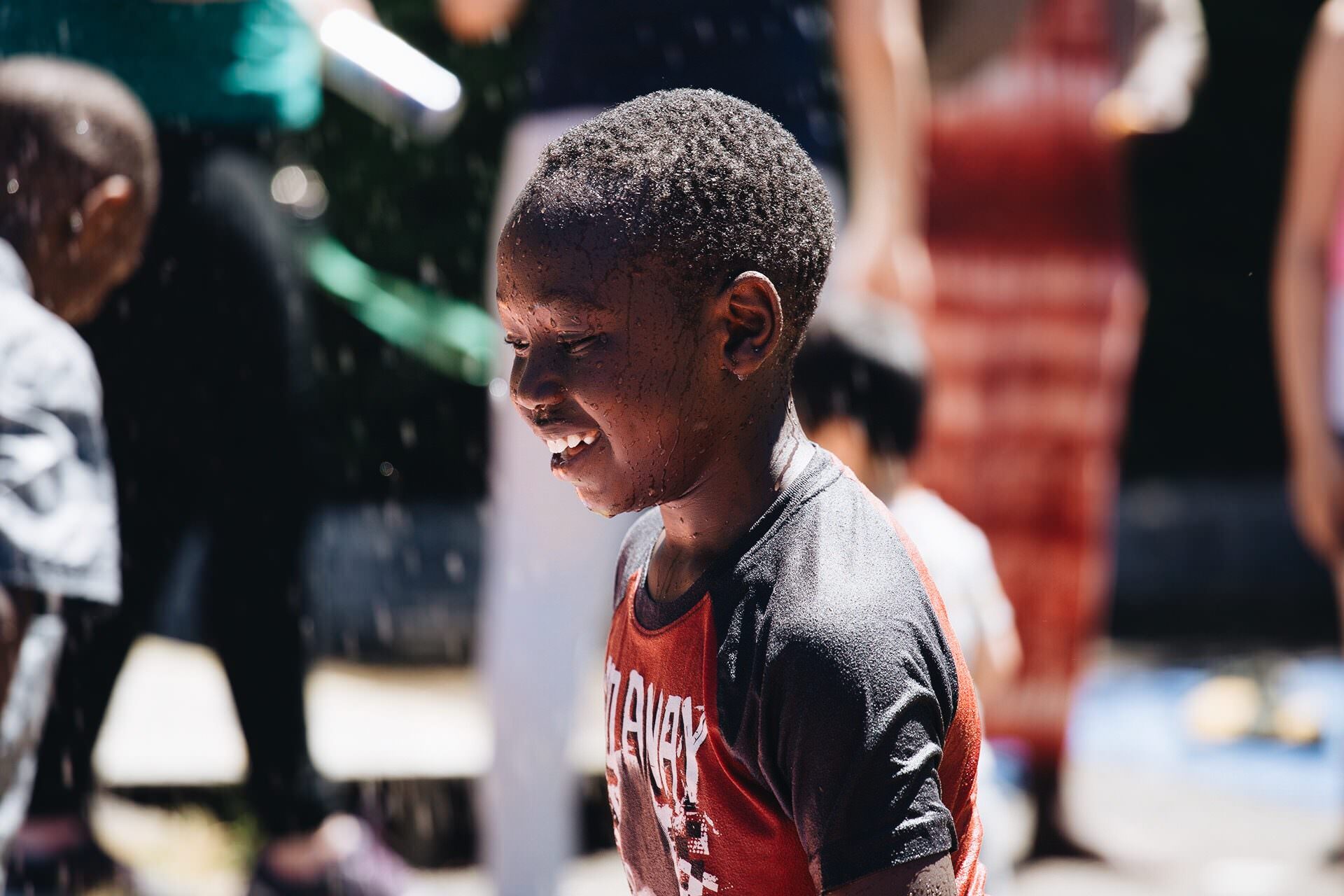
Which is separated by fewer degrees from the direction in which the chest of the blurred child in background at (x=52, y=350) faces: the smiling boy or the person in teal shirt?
the person in teal shirt

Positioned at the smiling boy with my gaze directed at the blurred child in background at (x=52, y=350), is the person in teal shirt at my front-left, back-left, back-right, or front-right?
front-right

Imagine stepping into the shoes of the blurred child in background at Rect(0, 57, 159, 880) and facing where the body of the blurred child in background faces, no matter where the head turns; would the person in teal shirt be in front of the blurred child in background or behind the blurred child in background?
in front

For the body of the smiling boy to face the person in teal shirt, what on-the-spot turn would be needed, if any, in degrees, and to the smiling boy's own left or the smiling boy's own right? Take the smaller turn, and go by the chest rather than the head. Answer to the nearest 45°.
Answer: approximately 90° to the smiling boy's own right

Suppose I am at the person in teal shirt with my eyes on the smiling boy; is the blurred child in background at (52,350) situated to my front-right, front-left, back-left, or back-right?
front-right

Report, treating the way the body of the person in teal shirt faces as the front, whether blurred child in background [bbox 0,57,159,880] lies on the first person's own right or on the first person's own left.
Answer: on the first person's own right

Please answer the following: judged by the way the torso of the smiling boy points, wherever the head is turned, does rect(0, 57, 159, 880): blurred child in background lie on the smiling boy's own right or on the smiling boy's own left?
on the smiling boy's own right

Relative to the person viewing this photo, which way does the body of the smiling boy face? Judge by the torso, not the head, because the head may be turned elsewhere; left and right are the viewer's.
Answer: facing the viewer and to the left of the viewer
